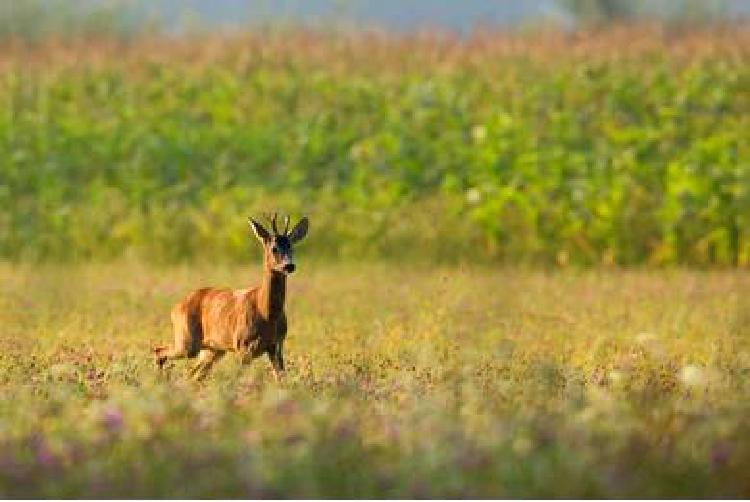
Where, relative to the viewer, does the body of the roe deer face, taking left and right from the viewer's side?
facing the viewer and to the right of the viewer
